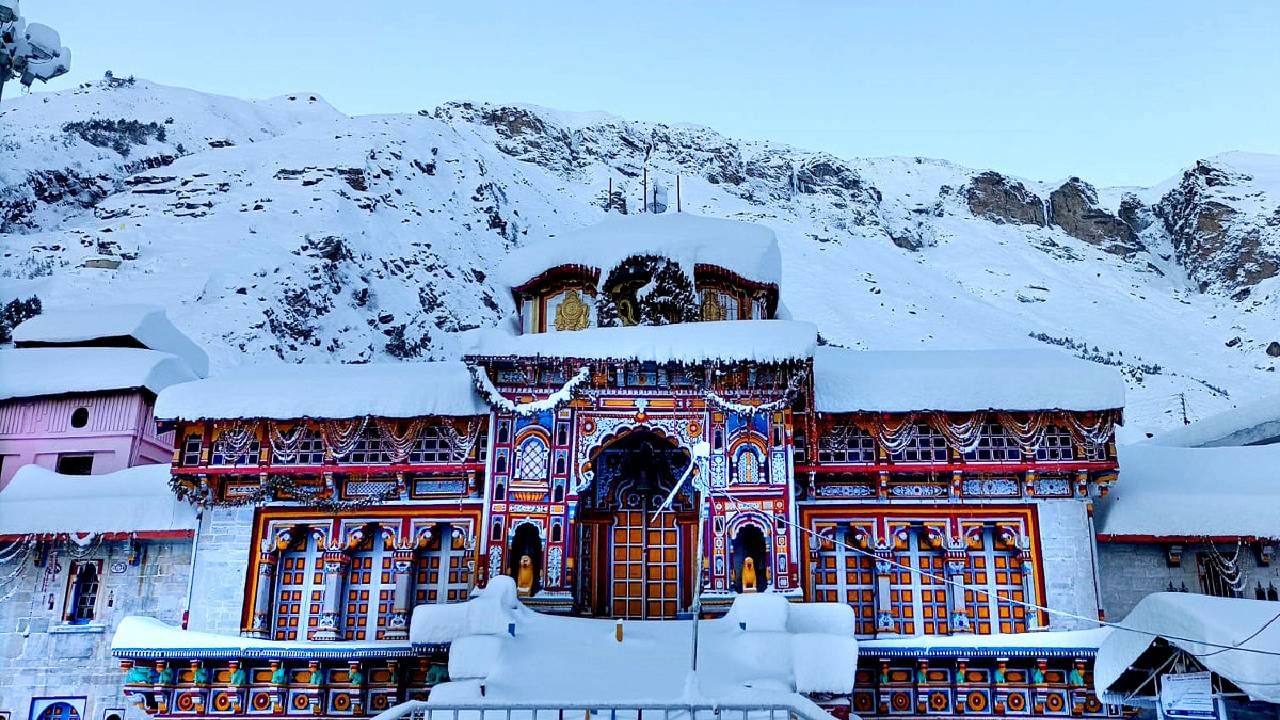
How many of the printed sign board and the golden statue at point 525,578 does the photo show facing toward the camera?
2

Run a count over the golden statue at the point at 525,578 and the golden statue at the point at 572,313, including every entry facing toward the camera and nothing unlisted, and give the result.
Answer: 2

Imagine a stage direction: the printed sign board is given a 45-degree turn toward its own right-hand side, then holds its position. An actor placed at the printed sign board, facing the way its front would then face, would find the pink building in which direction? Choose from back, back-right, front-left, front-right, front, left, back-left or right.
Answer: front-right

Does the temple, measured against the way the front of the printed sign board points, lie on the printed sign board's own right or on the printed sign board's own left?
on the printed sign board's own right

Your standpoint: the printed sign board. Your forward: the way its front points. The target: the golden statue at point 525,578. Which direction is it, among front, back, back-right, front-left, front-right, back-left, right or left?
right

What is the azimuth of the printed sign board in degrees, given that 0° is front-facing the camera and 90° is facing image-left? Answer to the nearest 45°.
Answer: approximately 0°

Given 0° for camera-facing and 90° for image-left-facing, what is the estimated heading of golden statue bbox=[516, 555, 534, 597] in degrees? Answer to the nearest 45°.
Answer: approximately 0°

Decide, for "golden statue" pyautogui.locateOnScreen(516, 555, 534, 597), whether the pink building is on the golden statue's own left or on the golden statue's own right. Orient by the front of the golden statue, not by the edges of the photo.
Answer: on the golden statue's own right
